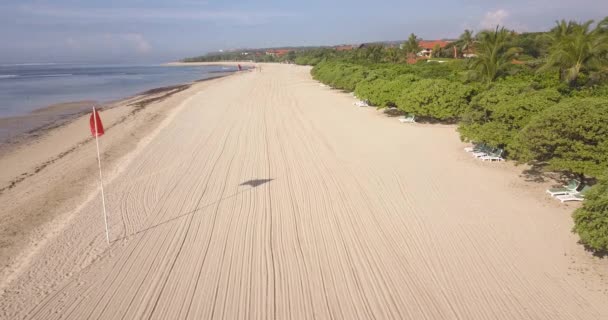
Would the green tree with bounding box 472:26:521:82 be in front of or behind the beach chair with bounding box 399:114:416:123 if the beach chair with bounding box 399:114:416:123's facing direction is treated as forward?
behind

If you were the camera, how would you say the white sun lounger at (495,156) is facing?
facing to the left of the viewer

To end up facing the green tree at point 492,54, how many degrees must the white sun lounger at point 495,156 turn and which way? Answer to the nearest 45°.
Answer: approximately 90° to its right

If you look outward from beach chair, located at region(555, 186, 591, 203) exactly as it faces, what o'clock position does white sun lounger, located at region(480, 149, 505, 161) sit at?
The white sun lounger is roughly at 2 o'clock from the beach chair.

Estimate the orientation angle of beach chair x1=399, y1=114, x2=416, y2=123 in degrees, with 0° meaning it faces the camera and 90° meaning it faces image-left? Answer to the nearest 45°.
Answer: approximately 90°

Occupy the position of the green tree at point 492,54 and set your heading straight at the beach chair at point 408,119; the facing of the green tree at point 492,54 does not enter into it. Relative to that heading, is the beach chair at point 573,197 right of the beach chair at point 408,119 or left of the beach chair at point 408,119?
left

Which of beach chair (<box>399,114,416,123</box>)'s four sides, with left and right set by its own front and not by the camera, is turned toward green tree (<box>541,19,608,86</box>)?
back

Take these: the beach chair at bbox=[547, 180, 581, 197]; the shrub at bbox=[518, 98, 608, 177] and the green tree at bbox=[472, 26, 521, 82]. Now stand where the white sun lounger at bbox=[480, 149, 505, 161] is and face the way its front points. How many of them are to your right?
1

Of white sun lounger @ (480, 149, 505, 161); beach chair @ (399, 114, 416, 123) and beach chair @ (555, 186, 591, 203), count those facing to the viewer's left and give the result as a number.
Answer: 3

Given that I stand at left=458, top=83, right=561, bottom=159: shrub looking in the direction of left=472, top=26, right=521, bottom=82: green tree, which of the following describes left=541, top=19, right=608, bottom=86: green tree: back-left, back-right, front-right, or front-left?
front-right

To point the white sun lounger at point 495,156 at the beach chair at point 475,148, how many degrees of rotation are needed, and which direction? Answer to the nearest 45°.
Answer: approximately 45° to its right

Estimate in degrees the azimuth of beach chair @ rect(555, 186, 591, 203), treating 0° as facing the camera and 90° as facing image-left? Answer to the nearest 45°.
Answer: approximately 90°

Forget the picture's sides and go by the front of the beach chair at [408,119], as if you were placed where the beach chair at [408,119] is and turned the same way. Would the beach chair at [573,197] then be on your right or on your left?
on your left
